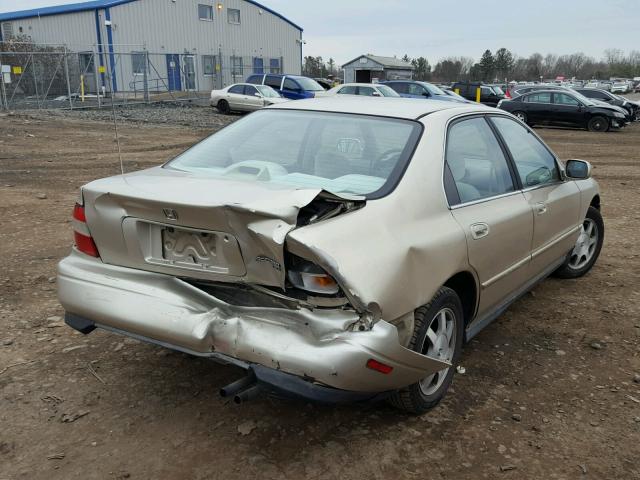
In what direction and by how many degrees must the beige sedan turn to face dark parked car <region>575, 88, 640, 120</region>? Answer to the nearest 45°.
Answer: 0° — it already faces it

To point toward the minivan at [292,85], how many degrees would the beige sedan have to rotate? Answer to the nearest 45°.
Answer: approximately 45° to its left

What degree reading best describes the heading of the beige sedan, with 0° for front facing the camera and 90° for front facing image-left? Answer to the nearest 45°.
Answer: approximately 225°

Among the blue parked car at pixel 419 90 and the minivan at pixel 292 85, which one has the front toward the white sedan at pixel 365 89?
the minivan

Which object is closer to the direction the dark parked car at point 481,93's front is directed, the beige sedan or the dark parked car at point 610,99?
the dark parked car

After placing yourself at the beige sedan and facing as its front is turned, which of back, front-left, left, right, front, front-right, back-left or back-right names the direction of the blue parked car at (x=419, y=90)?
front-left

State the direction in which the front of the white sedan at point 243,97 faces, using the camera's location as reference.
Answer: facing the viewer and to the right of the viewer

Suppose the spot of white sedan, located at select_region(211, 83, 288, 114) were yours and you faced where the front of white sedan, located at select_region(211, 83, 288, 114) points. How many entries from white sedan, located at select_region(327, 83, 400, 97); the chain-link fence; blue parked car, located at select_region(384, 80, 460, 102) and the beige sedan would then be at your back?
1
